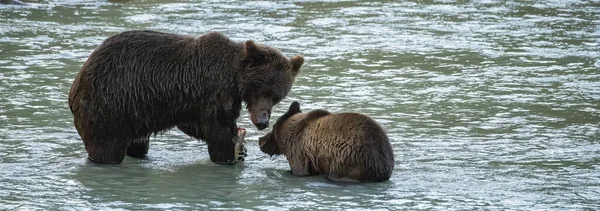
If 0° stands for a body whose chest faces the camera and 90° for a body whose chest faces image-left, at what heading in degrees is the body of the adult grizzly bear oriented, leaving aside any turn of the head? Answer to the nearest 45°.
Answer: approximately 270°

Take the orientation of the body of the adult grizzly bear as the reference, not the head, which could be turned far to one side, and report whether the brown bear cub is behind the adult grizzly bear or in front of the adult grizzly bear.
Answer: in front
